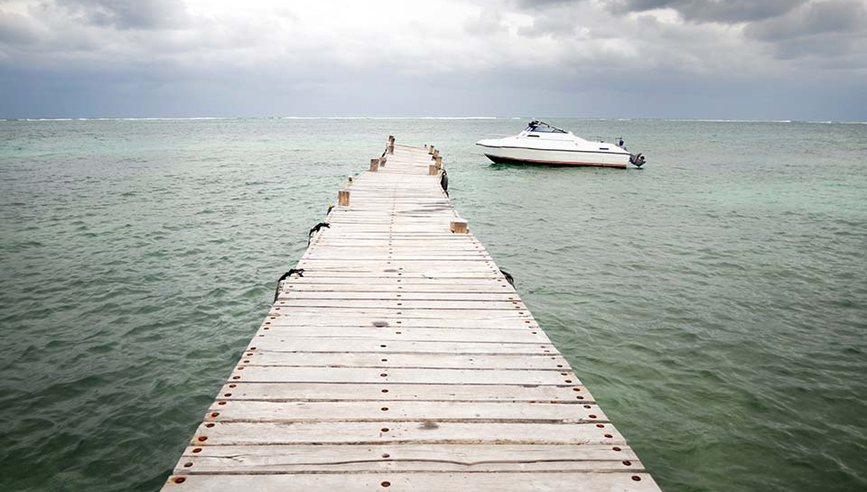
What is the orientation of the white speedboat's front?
to the viewer's left

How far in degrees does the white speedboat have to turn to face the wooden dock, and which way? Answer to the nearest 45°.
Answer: approximately 90° to its left
